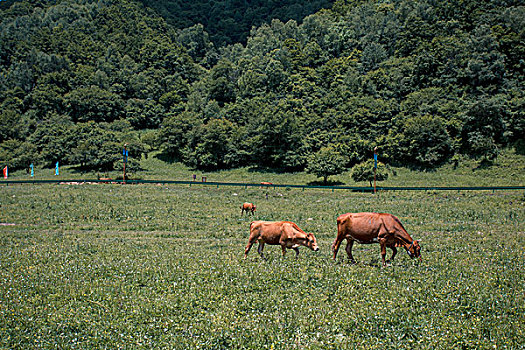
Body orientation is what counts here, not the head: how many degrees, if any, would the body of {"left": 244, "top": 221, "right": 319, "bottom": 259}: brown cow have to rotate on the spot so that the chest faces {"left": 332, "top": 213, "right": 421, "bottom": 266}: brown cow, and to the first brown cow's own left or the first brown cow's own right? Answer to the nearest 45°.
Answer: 0° — it already faces it

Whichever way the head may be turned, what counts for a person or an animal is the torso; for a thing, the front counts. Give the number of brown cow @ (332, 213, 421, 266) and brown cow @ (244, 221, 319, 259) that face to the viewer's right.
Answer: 2

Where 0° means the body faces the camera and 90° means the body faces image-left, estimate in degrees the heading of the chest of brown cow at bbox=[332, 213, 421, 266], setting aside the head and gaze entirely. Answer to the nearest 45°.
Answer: approximately 270°

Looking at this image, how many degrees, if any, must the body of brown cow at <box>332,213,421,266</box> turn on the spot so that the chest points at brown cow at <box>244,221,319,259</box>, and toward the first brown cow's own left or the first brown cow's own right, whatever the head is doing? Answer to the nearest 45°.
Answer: approximately 180°

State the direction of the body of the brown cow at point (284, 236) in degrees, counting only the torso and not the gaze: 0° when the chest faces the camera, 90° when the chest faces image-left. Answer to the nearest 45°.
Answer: approximately 270°

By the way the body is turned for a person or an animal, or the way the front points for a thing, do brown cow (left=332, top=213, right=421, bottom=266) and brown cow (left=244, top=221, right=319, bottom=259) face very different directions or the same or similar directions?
same or similar directions
